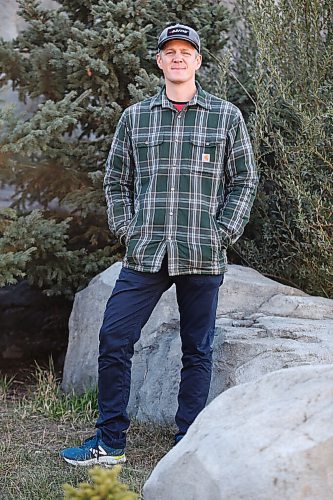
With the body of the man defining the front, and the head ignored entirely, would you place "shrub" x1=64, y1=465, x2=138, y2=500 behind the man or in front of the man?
in front

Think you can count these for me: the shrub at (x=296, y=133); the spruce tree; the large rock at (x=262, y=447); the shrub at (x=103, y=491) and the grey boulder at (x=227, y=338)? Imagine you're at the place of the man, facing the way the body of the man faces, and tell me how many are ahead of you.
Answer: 2

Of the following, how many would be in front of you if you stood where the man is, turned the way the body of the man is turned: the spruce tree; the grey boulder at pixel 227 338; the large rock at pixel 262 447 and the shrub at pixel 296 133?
1

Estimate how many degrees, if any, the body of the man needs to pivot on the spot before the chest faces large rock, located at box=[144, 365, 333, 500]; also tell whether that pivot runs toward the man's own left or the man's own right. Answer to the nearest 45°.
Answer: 0° — they already face it

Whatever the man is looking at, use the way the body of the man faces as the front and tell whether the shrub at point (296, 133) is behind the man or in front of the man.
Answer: behind

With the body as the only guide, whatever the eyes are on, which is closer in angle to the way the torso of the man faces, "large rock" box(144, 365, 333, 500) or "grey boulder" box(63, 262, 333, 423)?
the large rock

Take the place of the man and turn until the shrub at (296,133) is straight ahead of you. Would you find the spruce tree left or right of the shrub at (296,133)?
left

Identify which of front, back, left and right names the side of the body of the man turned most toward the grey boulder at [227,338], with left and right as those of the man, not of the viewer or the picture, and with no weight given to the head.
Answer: back

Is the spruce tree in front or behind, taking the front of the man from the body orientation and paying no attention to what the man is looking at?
behind

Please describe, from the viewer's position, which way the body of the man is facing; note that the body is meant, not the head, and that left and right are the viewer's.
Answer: facing the viewer
